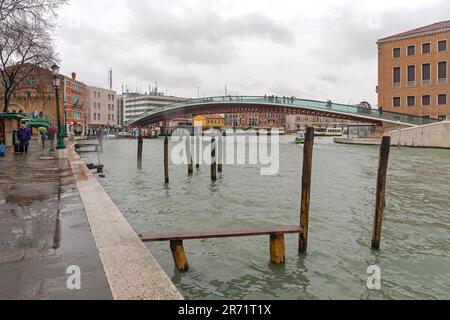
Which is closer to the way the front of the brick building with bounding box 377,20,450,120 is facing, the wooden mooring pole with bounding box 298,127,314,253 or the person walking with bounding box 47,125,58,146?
the person walking

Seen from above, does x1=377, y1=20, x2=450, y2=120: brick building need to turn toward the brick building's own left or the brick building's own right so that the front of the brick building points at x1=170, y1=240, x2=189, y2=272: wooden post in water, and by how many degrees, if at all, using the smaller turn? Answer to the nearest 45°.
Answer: approximately 45° to the brick building's own left

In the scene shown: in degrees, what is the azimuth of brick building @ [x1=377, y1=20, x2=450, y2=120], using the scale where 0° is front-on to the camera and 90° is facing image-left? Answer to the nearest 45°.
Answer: approximately 45°

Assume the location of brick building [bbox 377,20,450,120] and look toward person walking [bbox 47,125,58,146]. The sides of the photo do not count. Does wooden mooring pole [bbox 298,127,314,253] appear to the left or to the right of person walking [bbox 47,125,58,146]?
left

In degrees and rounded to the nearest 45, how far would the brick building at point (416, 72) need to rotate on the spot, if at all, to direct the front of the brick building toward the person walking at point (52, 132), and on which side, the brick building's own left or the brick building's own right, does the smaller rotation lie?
0° — it already faces them

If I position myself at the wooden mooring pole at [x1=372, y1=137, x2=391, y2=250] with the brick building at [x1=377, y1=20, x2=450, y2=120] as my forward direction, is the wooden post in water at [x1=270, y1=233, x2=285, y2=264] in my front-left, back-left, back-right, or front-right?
back-left

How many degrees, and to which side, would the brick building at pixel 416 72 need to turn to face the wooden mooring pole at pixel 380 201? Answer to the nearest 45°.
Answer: approximately 45° to its left
